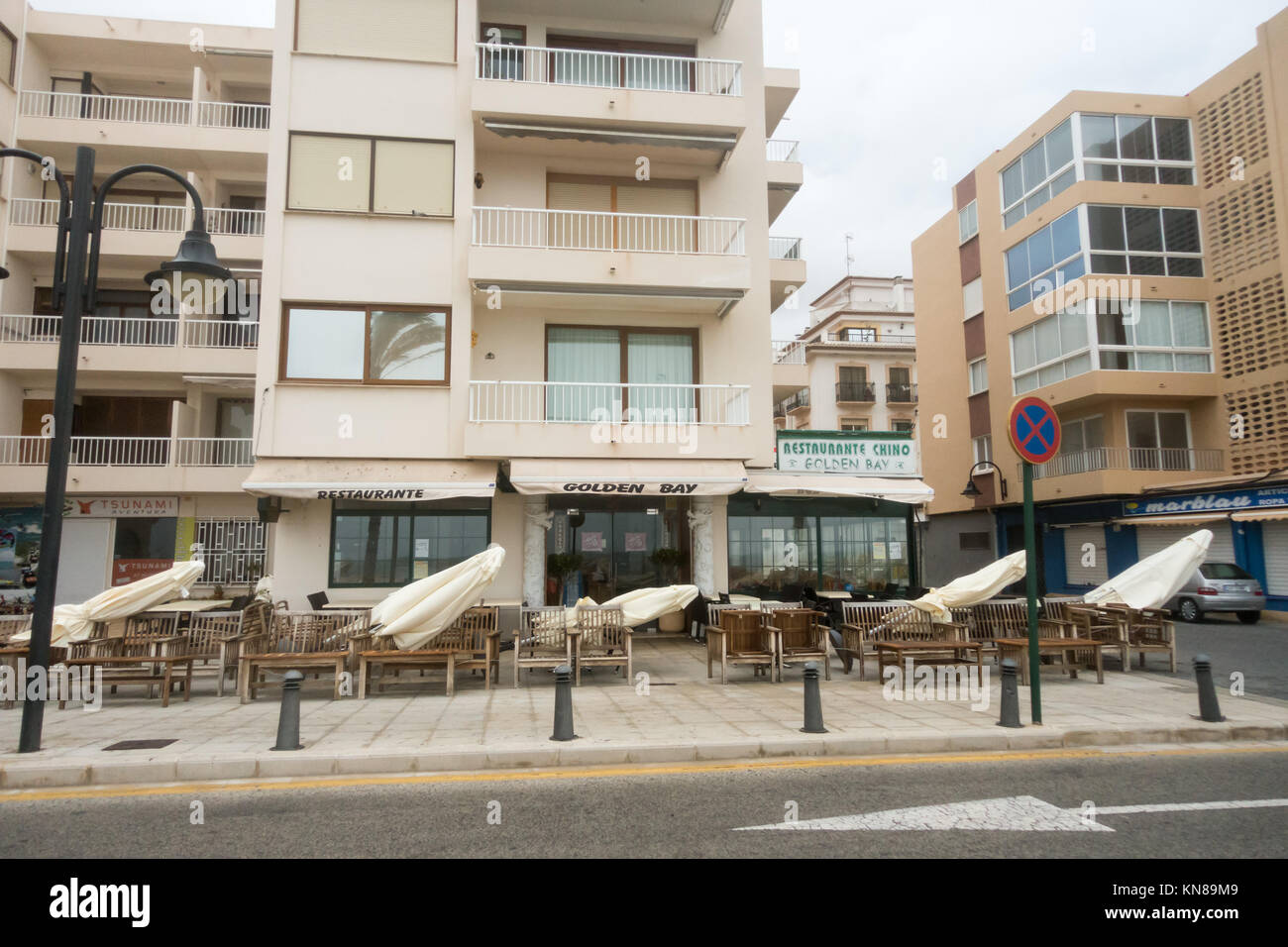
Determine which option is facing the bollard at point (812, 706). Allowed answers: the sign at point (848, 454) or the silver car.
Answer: the sign

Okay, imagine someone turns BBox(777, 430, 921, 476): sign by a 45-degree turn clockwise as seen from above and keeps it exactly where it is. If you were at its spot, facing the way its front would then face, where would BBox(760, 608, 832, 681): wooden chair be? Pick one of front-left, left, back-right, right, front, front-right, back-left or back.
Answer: front-left

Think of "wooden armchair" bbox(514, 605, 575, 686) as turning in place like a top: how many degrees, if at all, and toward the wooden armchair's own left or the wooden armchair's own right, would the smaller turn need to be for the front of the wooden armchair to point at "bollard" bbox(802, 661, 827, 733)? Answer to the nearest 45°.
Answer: approximately 45° to the wooden armchair's own left

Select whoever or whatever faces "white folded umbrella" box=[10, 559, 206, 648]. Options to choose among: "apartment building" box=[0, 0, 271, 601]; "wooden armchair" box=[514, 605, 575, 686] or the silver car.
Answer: the apartment building

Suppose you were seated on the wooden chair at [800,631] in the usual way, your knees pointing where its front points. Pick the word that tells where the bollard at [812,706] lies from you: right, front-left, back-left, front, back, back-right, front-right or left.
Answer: front

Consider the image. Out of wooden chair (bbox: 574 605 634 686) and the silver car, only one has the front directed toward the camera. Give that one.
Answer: the wooden chair

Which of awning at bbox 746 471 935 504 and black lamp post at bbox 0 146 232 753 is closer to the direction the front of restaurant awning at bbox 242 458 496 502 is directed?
the black lamp post

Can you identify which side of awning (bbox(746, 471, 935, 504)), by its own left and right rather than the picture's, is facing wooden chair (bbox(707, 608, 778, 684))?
front

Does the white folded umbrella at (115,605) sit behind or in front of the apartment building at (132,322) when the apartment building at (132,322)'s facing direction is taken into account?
in front

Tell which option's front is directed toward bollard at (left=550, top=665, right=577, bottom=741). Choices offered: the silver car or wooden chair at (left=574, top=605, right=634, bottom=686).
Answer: the wooden chair

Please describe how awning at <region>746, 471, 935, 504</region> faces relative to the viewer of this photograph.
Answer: facing the viewer

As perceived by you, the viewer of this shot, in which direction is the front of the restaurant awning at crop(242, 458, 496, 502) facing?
facing the viewer

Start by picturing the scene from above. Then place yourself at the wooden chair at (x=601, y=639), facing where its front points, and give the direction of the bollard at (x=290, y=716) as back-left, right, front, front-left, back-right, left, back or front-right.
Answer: front-right

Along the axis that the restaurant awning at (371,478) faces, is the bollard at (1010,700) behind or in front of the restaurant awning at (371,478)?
in front

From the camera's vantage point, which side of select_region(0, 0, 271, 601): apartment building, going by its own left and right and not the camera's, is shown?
front

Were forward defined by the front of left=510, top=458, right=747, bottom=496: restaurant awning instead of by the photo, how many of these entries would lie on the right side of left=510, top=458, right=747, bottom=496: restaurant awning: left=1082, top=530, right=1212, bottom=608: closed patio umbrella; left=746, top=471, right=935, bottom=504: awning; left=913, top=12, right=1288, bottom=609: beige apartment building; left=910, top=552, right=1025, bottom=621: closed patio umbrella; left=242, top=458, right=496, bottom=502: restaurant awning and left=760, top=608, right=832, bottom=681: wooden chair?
1
